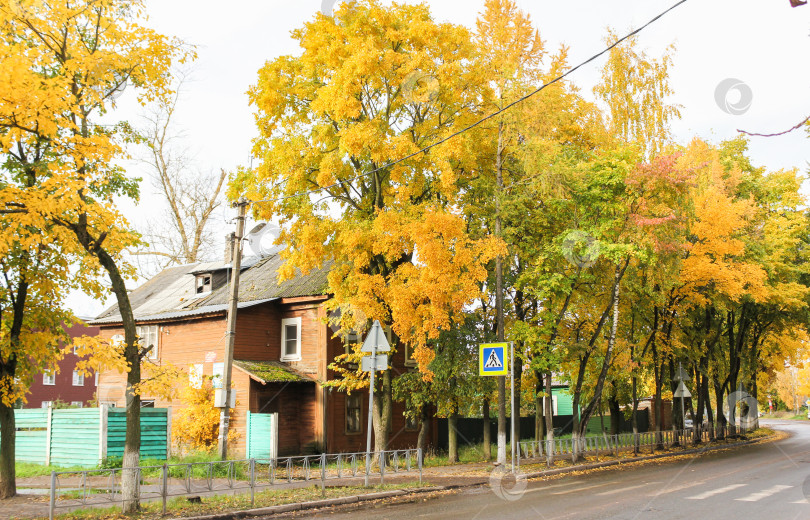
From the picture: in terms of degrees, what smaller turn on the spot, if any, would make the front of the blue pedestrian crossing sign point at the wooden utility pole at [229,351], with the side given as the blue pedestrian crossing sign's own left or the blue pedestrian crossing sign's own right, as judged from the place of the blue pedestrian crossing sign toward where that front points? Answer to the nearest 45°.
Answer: approximately 90° to the blue pedestrian crossing sign's own right

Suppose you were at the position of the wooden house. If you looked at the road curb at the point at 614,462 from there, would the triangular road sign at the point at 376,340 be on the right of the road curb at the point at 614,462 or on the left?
right

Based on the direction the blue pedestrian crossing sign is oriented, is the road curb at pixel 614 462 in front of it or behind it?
behind

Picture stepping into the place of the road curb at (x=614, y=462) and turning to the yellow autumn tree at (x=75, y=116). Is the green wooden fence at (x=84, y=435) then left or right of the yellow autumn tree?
right

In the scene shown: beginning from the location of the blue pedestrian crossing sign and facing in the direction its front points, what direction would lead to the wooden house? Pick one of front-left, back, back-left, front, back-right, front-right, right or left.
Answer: back-right

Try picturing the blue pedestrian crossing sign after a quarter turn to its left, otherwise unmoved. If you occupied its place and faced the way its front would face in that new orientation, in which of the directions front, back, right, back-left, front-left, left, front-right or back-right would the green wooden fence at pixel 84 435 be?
back

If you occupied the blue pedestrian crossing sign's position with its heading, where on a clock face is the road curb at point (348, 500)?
The road curb is roughly at 1 o'clock from the blue pedestrian crossing sign.

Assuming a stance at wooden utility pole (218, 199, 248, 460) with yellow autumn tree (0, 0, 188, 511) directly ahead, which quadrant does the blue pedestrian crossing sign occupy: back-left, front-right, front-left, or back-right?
back-left

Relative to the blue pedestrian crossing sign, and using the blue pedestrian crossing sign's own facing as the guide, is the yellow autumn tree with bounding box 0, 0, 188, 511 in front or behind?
in front

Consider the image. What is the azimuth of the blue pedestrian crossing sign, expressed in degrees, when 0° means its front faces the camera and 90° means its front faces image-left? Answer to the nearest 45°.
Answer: approximately 0°

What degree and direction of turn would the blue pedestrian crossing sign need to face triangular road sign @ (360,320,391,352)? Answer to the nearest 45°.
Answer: approximately 45° to its right
